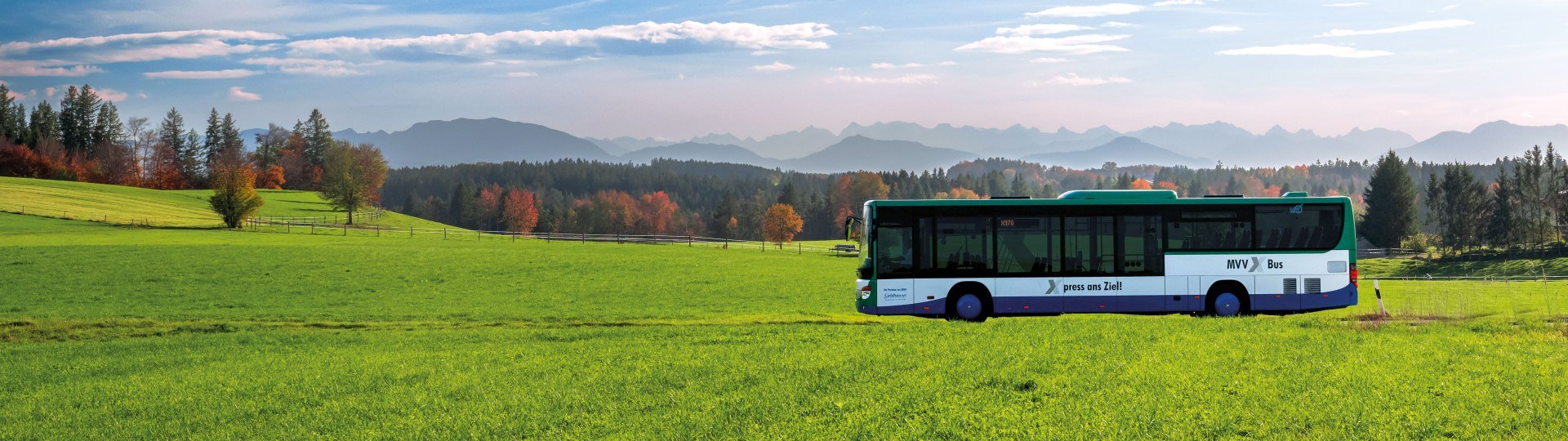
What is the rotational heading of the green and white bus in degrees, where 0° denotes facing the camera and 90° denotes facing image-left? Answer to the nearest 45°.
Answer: approximately 90°
